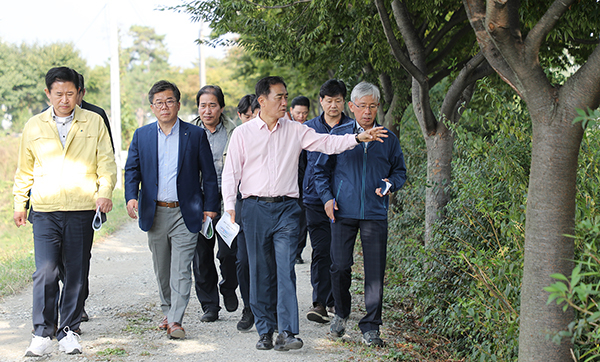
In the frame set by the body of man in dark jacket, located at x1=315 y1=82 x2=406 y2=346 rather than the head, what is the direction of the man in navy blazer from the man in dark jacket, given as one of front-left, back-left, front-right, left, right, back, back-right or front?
right

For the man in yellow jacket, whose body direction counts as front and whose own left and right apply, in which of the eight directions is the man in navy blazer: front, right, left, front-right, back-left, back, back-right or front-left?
left

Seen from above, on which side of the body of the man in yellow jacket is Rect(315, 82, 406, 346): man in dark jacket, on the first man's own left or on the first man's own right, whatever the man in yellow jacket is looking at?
on the first man's own left

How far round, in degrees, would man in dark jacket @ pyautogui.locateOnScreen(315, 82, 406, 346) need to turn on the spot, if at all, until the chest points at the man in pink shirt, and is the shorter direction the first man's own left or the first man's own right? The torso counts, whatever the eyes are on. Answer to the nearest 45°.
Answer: approximately 90° to the first man's own right

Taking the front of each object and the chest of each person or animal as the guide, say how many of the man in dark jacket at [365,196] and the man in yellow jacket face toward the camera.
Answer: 2

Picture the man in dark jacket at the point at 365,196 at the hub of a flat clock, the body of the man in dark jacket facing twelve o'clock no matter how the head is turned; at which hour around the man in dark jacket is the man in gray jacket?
The man in gray jacket is roughly at 4 o'clock from the man in dark jacket.

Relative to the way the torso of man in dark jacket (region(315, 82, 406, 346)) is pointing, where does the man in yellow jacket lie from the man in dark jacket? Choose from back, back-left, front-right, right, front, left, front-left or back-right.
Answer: right

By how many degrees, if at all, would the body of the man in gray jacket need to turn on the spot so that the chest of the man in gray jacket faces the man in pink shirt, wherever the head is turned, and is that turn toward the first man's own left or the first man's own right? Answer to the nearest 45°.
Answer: approximately 45° to the first man's own left

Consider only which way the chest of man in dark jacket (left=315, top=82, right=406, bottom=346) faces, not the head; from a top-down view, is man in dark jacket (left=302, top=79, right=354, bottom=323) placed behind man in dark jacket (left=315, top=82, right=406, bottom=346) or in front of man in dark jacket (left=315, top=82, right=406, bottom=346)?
behind
